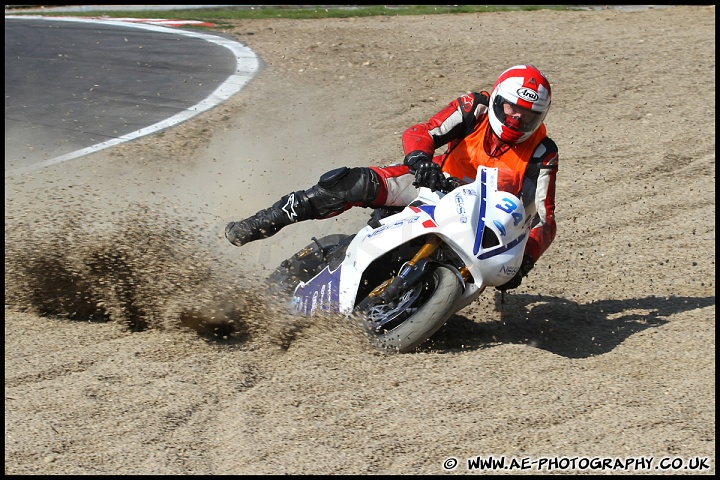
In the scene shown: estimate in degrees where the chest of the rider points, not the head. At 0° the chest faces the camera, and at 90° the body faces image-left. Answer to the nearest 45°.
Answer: approximately 0°
